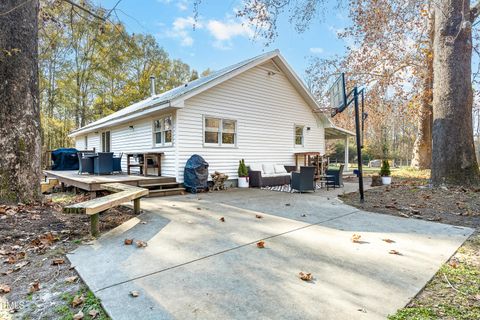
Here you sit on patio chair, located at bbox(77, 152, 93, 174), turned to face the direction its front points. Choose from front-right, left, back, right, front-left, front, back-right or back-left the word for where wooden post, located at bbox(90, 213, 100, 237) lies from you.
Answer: right

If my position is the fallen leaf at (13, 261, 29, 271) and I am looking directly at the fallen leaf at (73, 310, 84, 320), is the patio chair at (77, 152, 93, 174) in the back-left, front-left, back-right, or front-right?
back-left

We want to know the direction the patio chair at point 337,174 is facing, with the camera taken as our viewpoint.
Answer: facing to the left of the viewer

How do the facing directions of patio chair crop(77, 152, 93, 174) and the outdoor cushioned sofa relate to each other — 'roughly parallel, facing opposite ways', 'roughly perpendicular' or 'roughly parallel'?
roughly perpendicular

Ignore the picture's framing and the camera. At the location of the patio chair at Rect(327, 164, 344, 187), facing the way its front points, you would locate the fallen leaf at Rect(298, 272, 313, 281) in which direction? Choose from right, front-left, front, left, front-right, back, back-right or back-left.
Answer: left

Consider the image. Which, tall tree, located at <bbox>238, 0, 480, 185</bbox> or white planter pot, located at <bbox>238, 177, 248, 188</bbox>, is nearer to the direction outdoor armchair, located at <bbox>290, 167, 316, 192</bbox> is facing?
the white planter pot

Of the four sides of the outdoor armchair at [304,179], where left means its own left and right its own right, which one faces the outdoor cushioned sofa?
front

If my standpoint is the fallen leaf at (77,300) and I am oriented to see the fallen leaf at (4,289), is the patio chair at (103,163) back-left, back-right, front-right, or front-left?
front-right

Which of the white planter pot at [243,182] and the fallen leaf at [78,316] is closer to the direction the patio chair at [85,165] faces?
the white planter pot

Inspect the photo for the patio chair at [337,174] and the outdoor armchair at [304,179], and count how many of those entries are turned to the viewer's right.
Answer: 0

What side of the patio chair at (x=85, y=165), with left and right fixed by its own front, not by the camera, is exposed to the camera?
right

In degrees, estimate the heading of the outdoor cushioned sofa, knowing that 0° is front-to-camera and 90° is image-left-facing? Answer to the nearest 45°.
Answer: approximately 315°

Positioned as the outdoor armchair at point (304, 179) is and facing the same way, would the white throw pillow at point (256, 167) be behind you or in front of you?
in front

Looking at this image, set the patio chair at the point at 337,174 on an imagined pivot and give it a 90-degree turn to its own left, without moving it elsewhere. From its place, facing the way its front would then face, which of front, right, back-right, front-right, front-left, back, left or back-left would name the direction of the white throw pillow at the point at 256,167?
right
